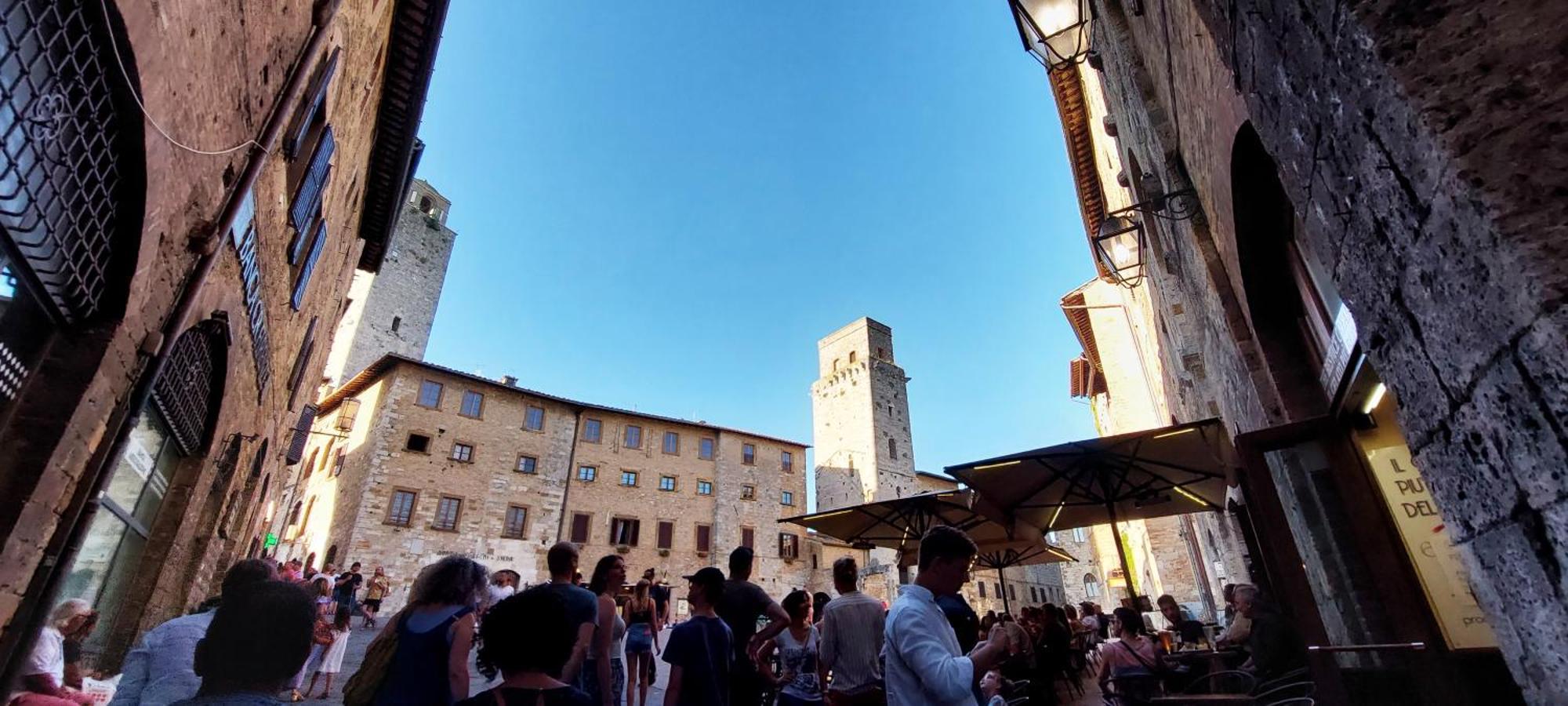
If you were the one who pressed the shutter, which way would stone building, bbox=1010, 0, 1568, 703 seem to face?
facing to the left of the viewer

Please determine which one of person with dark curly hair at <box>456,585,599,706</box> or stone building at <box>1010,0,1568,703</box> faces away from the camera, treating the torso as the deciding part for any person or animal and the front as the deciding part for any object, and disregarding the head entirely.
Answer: the person with dark curly hair

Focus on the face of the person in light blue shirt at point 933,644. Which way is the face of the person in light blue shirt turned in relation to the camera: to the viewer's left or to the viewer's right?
to the viewer's right

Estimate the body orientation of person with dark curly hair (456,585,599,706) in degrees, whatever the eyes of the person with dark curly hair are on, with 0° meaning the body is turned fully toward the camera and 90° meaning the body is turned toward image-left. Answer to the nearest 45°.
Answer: approximately 180°

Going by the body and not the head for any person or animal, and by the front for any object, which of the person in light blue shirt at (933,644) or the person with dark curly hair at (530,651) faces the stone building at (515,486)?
the person with dark curly hair

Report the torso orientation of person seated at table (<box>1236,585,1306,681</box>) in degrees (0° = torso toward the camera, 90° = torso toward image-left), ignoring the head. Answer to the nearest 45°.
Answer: approximately 90°

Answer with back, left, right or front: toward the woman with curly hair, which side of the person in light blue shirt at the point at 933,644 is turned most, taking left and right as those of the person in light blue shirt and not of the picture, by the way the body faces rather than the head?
back

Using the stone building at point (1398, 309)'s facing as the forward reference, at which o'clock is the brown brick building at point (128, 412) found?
The brown brick building is roughly at 11 o'clock from the stone building.

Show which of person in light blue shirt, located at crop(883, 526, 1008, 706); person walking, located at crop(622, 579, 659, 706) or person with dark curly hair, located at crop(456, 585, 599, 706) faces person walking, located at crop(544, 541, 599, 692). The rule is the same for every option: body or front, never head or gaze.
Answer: person with dark curly hair, located at crop(456, 585, 599, 706)

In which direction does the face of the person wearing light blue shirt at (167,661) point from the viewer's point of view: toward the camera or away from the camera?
away from the camera

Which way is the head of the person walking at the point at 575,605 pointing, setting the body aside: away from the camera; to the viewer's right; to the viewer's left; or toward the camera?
away from the camera

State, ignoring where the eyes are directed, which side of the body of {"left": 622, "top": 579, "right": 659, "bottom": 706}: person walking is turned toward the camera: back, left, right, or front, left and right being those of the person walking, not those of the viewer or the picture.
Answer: back

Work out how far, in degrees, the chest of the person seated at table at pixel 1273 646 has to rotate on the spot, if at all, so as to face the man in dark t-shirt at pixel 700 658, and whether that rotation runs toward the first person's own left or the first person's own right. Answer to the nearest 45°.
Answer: approximately 45° to the first person's own left
